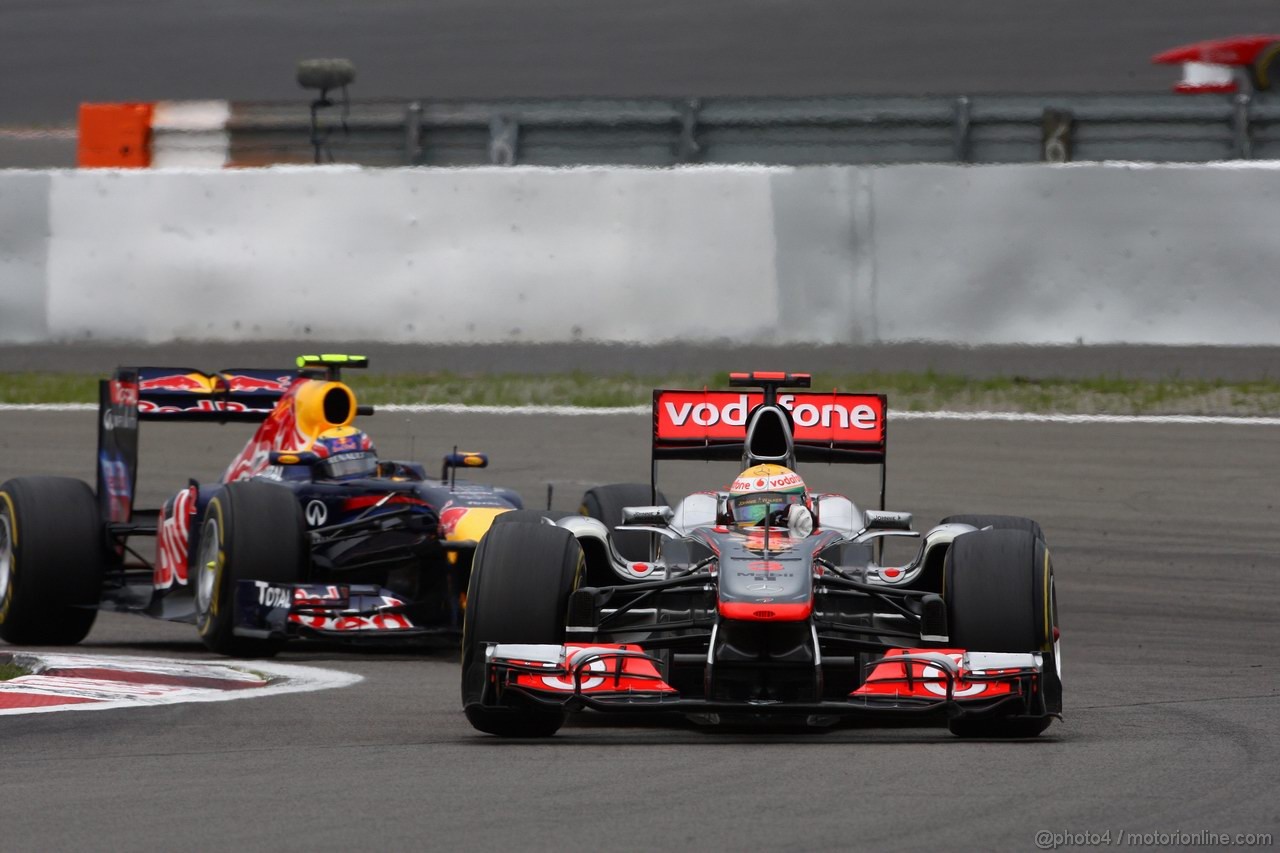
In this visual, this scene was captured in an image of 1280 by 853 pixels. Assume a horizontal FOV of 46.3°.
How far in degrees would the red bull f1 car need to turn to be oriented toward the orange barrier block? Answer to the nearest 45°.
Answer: approximately 135° to its left

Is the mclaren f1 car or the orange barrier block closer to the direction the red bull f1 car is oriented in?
the mclaren f1 car

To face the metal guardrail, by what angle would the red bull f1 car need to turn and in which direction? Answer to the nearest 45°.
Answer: approximately 90° to its left

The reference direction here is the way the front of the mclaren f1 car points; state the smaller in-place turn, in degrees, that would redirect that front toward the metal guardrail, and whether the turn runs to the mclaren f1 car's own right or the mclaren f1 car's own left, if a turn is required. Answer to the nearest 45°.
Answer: approximately 180°

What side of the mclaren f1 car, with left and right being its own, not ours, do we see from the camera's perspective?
front

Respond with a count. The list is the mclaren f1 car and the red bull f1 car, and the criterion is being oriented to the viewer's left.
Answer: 0

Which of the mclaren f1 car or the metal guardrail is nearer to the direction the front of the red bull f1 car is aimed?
the mclaren f1 car

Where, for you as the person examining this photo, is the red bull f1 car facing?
facing the viewer and to the right of the viewer

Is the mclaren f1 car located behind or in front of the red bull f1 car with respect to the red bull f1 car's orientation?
in front

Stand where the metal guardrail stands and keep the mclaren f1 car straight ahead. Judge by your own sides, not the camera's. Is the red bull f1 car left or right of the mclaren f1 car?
right

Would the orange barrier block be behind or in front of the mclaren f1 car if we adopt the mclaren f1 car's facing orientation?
behind

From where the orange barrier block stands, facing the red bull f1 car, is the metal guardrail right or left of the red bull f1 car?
left
